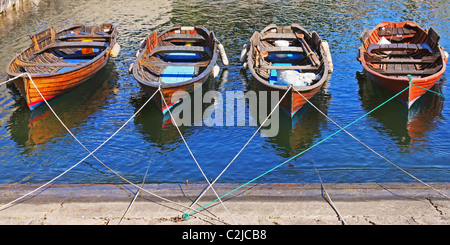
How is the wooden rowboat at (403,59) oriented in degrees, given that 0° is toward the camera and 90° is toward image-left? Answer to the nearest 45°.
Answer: approximately 0°

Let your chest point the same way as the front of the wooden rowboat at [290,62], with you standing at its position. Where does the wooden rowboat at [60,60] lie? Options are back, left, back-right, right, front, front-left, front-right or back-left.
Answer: right

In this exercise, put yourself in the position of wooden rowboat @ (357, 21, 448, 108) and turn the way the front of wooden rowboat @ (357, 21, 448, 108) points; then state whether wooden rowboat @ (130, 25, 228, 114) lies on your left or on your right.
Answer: on your right

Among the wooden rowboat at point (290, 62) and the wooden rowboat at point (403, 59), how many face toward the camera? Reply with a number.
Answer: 2

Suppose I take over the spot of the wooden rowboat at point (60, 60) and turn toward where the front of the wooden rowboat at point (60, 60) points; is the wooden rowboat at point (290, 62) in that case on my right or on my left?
on my left

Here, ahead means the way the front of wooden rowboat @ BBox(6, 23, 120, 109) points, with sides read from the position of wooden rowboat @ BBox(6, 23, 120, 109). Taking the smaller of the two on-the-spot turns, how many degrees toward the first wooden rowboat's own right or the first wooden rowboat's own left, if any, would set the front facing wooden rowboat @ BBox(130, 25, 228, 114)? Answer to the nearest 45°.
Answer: approximately 90° to the first wooden rowboat's own left

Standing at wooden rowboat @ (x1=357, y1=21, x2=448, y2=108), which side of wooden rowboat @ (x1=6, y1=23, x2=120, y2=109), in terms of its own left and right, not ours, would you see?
left

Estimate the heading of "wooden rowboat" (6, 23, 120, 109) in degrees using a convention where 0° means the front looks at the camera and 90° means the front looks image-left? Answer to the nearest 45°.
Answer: approximately 45°

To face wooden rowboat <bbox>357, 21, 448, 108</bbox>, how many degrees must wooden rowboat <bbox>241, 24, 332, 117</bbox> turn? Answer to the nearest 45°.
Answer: approximately 90° to its left

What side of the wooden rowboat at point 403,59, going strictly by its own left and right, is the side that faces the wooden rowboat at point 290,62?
right
